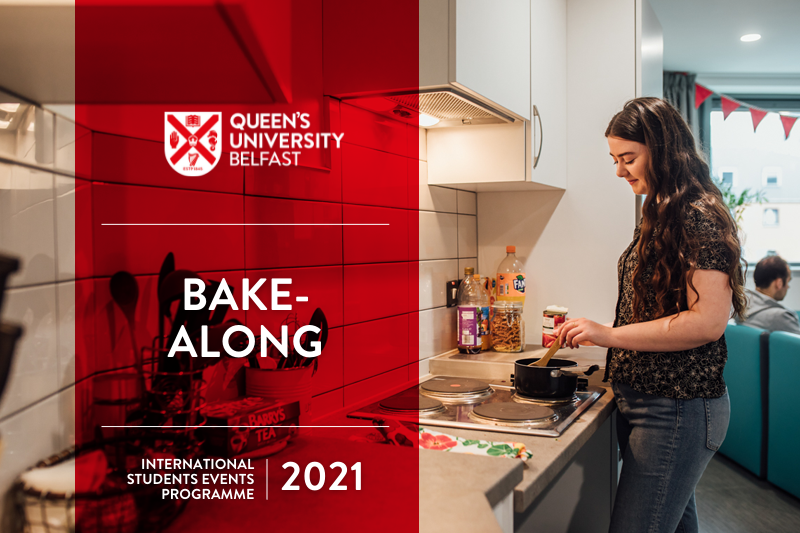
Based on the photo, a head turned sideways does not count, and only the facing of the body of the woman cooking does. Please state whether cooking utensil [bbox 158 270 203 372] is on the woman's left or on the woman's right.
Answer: on the woman's left

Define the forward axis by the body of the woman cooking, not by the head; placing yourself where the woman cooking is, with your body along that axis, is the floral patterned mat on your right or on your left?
on your left

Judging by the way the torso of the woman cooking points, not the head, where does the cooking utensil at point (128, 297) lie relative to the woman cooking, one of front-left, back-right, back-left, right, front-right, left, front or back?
front-left

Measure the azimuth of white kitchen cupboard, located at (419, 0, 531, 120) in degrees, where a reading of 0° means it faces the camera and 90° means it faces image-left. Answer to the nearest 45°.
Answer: approximately 315°

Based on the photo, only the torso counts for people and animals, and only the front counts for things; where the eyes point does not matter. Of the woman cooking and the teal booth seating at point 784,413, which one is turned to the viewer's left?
the woman cooking

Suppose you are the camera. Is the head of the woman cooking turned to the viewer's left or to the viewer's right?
to the viewer's left

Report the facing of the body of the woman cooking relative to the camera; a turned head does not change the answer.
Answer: to the viewer's left

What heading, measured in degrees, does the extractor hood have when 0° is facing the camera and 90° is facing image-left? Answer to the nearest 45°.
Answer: approximately 315°

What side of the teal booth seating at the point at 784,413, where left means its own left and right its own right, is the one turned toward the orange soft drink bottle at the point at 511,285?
back

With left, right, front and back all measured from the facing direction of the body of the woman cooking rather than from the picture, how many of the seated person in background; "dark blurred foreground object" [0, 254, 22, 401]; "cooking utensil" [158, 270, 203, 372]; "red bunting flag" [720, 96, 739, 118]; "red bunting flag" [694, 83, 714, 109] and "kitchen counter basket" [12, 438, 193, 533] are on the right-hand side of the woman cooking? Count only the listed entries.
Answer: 3

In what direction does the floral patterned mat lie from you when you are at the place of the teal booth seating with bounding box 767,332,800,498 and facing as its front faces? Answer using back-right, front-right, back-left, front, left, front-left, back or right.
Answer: back-right

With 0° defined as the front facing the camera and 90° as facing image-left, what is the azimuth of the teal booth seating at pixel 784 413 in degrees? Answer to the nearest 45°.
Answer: approximately 225°

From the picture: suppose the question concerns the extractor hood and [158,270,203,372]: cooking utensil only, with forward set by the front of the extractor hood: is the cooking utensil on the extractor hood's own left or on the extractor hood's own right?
on the extractor hood's own right

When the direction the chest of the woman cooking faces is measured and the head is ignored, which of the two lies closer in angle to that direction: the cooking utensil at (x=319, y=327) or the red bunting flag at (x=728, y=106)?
the cooking utensil
